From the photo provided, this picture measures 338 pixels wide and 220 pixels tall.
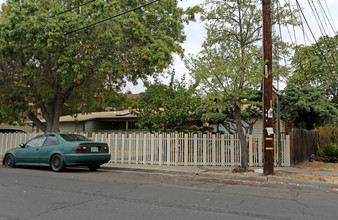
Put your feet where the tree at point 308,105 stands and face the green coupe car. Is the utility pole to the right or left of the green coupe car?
left

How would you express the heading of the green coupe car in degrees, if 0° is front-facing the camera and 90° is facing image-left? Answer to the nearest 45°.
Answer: approximately 135°

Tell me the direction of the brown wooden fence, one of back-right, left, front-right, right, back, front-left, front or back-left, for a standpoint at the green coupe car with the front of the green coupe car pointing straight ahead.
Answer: back-right

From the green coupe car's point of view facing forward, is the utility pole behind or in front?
behind

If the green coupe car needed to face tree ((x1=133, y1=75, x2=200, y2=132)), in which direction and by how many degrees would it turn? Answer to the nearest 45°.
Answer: approximately 90° to its right

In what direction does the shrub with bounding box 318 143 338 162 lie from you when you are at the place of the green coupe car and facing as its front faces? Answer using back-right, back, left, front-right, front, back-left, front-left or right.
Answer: back-right
